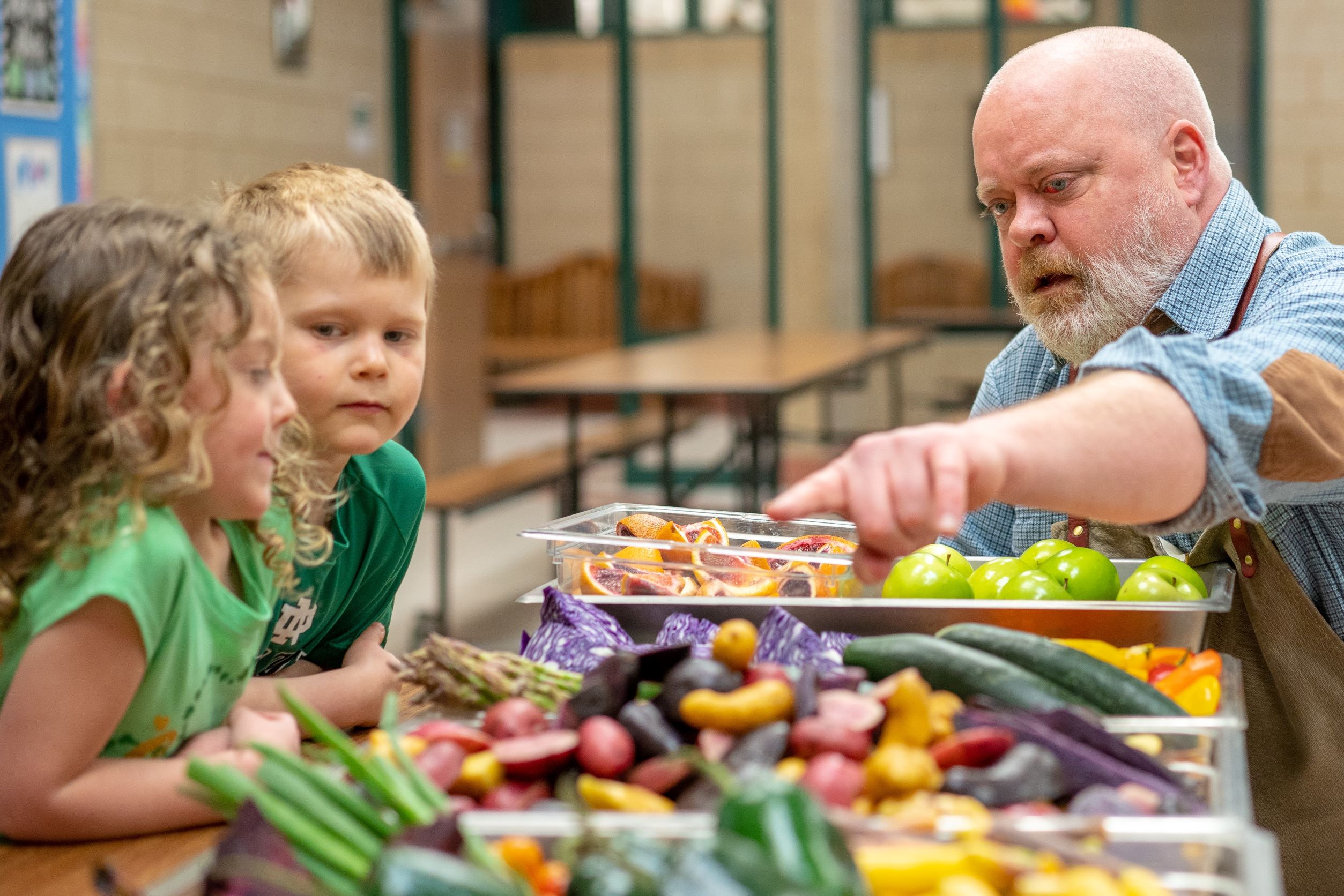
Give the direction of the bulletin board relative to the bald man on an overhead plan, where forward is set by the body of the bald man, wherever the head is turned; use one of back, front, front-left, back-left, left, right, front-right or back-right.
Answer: right

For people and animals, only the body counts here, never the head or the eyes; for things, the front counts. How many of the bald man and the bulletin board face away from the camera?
0

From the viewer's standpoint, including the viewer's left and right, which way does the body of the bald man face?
facing the viewer and to the left of the viewer

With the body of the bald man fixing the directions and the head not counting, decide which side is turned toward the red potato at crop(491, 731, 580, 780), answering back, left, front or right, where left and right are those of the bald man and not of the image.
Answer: front

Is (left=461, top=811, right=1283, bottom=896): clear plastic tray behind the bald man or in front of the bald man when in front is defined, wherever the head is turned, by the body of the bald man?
in front

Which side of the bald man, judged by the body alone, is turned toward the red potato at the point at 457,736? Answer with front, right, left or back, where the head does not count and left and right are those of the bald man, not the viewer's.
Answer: front

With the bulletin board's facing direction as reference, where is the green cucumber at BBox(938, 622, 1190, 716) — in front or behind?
in front

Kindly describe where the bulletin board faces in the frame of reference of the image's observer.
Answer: facing the viewer and to the right of the viewer
